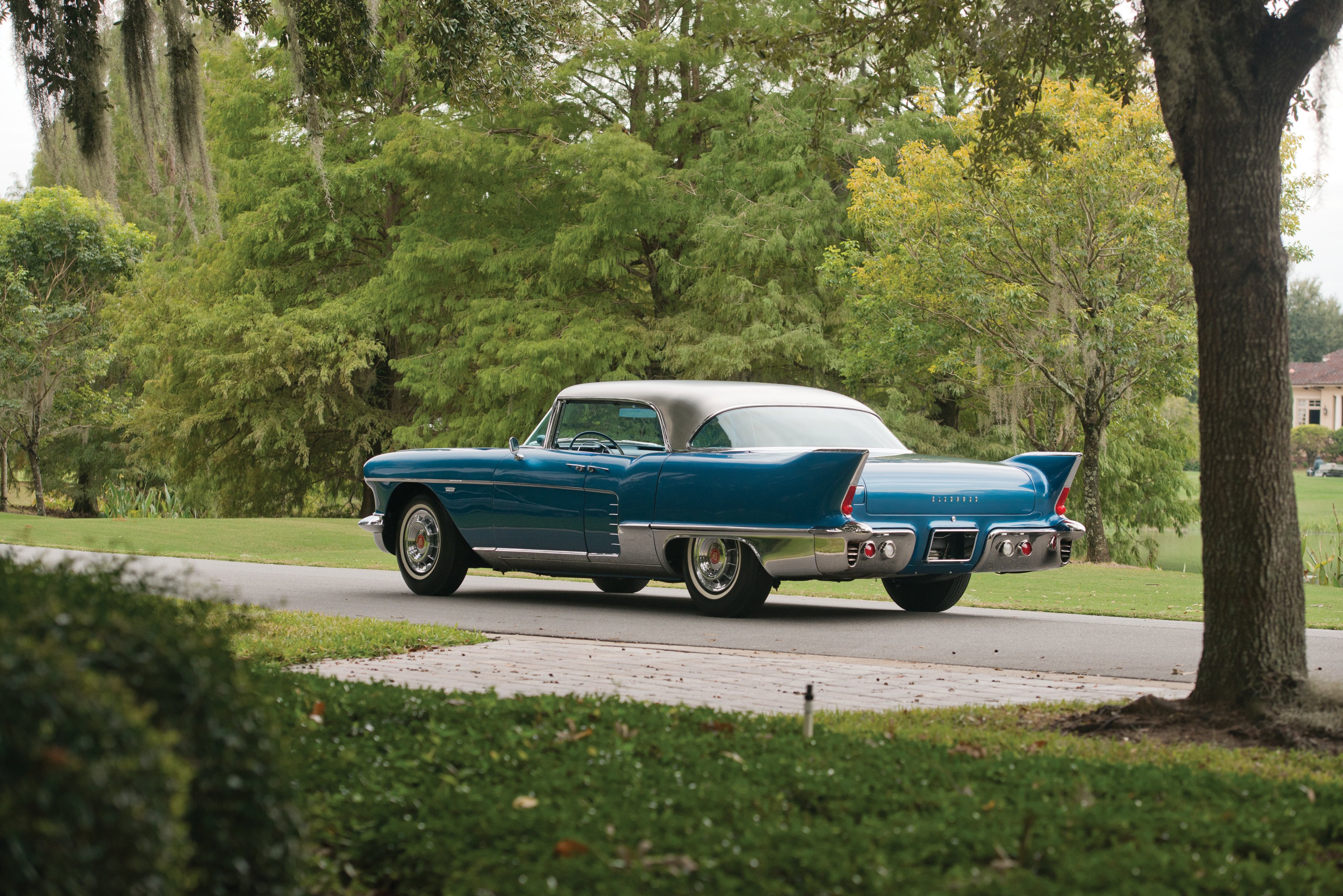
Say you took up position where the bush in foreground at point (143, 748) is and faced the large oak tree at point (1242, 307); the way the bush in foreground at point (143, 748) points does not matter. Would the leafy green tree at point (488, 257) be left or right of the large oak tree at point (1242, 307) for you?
left

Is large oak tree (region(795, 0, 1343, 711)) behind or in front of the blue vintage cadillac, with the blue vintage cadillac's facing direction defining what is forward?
behind

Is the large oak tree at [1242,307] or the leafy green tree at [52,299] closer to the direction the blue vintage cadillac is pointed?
the leafy green tree

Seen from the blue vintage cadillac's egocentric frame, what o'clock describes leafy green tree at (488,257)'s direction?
The leafy green tree is roughly at 1 o'clock from the blue vintage cadillac.

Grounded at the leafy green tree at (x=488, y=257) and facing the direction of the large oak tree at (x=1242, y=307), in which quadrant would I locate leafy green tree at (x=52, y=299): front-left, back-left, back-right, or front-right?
back-right

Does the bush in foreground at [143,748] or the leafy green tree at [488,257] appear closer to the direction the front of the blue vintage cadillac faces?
the leafy green tree

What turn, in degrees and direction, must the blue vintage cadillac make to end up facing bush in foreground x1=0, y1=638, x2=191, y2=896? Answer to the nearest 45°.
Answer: approximately 135° to its left

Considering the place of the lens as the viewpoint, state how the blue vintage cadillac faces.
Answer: facing away from the viewer and to the left of the viewer

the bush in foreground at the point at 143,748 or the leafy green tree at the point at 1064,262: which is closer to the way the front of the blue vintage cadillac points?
the leafy green tree

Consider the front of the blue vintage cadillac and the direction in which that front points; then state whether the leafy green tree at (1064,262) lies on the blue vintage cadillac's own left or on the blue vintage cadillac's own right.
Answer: on the blue vintage cadillac's own right
